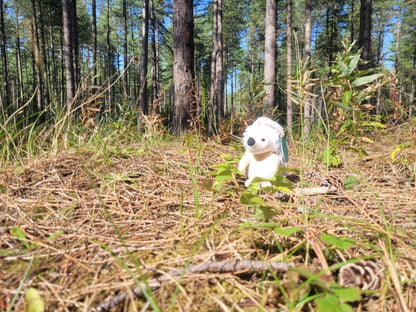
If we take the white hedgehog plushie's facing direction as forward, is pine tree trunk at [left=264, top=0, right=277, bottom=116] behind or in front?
behind

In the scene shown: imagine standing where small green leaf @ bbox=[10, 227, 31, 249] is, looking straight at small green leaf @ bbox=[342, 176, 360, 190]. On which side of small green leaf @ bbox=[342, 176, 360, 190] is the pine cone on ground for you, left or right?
right

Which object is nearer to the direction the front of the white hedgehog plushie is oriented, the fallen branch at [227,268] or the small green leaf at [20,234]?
the small green leaf

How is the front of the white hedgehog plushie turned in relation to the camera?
facing the viewer and to the left of the viewer

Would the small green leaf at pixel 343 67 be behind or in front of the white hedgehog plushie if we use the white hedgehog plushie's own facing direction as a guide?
behind

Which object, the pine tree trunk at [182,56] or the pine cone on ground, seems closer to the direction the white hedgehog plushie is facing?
the pine cone on ground

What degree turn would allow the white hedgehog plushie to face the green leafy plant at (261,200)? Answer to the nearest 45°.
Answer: approximately 45° to its left

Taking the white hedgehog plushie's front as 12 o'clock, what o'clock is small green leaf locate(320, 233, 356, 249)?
The small green leaf is roughly at 10 o'clock from the white hedgehog plushie.

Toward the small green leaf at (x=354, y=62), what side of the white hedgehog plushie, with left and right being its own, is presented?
back

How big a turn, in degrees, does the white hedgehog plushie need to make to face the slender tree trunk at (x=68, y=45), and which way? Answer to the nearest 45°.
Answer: approximately 90° to its right

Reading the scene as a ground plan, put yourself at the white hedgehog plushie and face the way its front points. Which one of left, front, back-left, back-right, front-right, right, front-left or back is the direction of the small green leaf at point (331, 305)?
front-left

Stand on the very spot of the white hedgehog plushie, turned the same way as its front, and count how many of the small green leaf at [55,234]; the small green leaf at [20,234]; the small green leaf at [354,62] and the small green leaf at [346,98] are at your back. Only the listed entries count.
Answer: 2

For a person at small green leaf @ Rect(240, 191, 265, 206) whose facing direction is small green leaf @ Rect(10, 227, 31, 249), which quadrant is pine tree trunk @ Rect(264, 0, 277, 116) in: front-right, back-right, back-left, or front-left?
back-right
